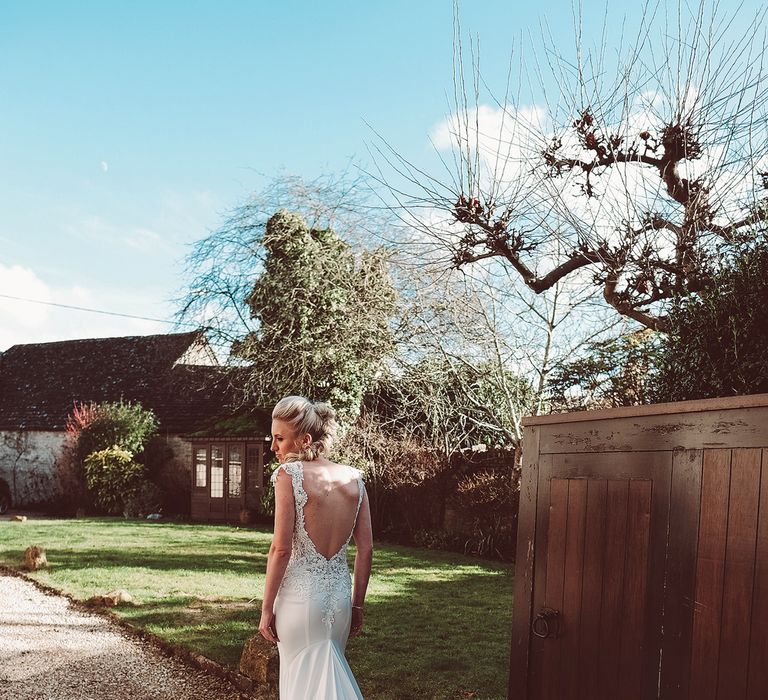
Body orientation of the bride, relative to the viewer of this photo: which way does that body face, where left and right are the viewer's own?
facing away from the viewer and to the left of the viewer

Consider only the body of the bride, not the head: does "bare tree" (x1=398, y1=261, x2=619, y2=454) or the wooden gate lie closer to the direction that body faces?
the bare tree

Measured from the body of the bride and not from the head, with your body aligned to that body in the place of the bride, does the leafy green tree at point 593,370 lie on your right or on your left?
on your right

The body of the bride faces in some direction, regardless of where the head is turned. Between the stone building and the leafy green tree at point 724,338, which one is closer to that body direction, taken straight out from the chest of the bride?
the stone building

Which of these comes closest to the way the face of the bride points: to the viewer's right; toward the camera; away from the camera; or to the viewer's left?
to the viewer's left
